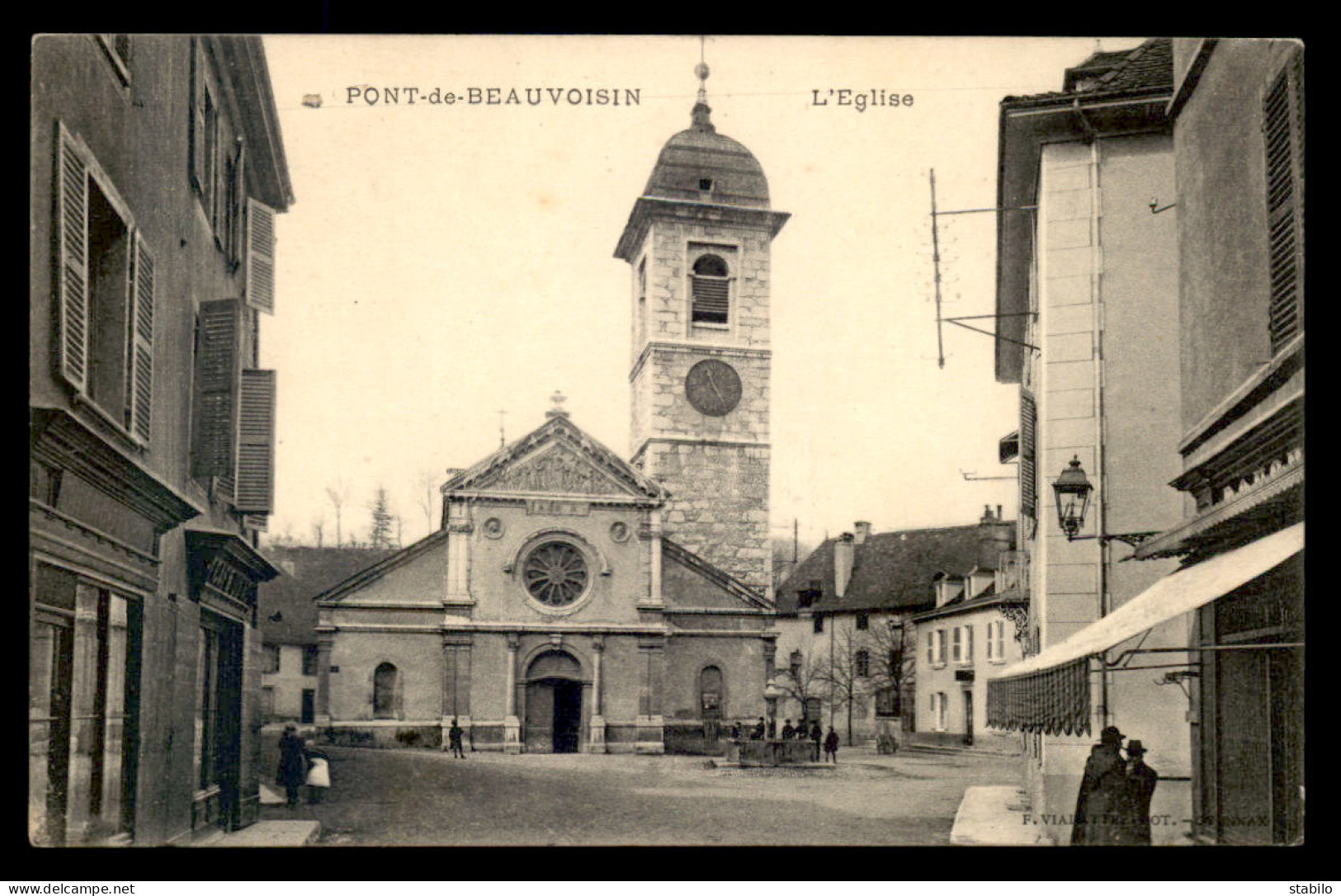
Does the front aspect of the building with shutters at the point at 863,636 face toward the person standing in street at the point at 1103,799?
yes

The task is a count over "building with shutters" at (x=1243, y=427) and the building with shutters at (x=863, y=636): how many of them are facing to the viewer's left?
1

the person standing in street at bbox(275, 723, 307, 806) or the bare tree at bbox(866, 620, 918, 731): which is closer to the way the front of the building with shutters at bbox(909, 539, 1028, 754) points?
the person standing in street

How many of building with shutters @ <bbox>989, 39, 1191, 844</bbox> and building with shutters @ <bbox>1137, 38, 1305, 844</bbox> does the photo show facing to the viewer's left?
2

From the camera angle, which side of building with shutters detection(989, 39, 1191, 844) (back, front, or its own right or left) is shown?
left

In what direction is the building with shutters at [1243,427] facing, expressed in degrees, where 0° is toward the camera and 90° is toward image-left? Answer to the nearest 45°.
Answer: approximately 90°

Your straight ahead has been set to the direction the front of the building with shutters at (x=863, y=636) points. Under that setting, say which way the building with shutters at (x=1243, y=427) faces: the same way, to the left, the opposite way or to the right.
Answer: to the right

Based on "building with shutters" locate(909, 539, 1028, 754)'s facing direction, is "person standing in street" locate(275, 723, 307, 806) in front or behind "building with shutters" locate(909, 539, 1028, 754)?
in front

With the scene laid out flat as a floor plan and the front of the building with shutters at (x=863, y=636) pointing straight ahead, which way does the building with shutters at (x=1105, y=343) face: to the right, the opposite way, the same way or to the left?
to the right

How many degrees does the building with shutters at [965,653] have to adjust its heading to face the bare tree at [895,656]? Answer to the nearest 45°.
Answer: approximately 90° to its right
